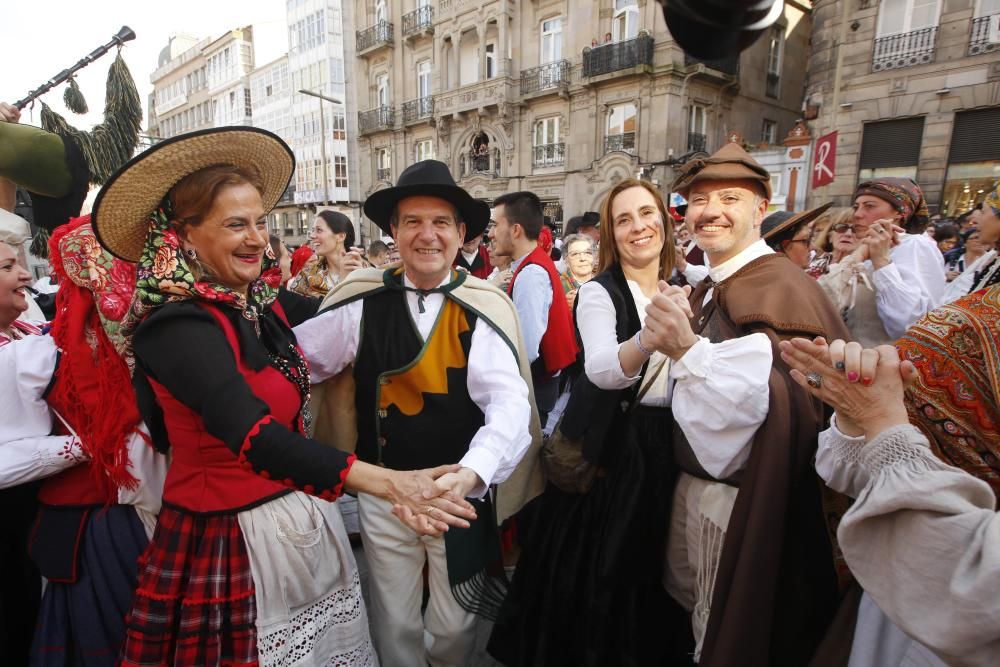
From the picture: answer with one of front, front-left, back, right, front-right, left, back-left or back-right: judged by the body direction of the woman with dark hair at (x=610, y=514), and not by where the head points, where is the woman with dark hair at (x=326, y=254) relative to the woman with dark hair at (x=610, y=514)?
back

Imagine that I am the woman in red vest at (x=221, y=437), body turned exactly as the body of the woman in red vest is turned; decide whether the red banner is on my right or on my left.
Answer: on my left

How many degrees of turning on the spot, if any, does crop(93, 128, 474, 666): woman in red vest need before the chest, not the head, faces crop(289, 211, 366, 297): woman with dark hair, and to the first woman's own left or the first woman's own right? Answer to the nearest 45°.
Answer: approximately 135° to the first woman's own left

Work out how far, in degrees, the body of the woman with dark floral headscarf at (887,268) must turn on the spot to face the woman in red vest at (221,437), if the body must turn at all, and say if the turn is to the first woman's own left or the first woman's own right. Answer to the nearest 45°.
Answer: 0° — they already face them

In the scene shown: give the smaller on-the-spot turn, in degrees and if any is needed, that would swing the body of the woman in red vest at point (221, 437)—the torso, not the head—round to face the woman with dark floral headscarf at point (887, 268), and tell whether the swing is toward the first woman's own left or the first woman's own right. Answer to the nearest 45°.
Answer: approximately 45° to the first woman's own left

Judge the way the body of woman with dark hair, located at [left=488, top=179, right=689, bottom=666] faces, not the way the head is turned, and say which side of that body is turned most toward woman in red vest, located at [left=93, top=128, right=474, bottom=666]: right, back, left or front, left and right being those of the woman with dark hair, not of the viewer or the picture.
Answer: right

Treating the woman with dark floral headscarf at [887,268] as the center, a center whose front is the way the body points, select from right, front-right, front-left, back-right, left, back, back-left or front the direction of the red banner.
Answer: back-right

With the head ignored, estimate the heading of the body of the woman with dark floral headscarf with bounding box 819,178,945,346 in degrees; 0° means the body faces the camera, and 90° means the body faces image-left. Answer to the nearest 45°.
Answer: approximately 45°

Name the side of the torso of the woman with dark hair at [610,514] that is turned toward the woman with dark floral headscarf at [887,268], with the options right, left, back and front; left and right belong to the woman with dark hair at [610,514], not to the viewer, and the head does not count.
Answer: left
